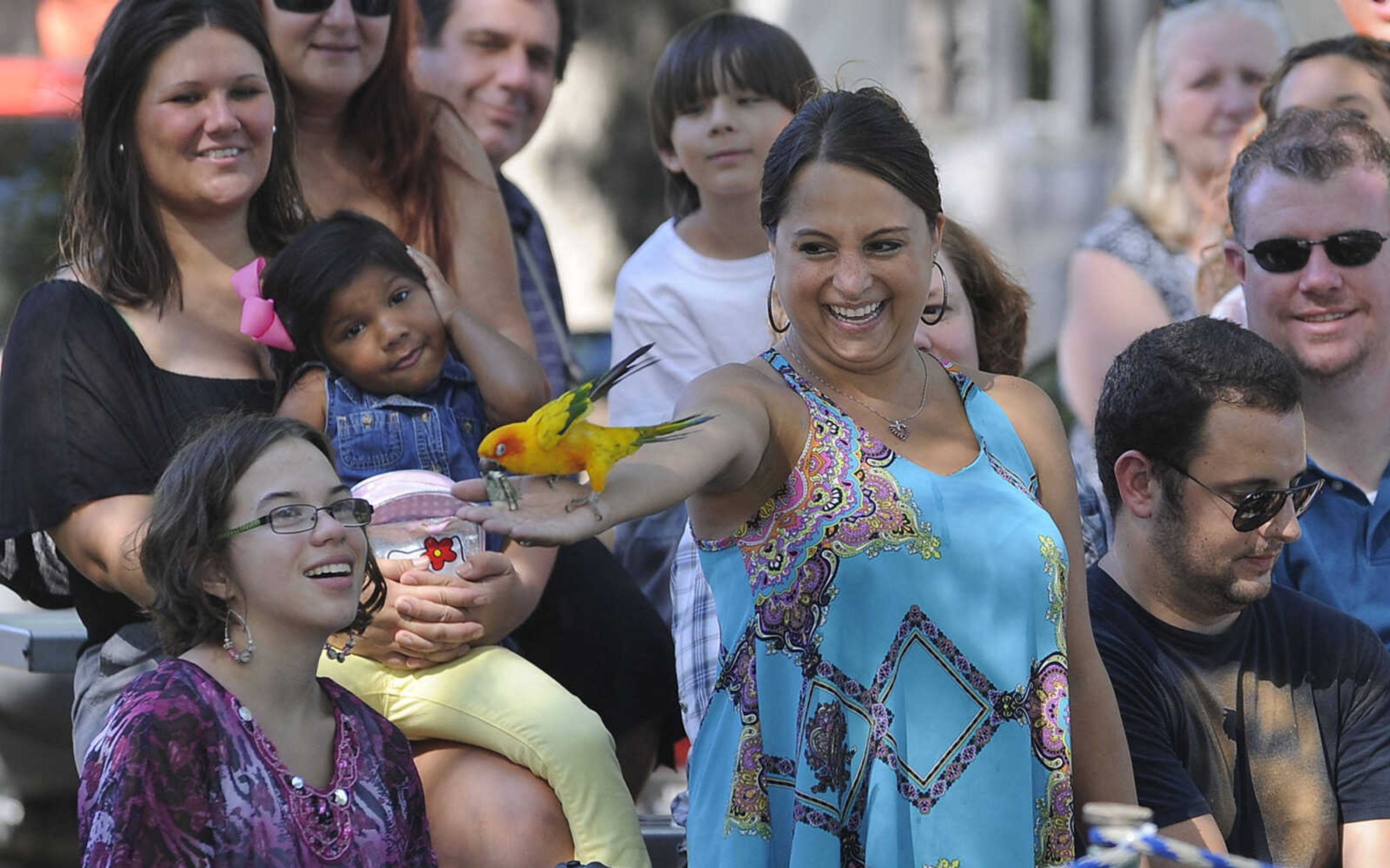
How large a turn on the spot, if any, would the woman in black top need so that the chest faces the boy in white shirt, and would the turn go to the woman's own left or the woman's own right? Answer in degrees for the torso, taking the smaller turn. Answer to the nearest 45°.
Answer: approximately 90° to the woman's own left

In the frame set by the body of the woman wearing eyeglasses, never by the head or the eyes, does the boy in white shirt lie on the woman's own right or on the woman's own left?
on the woman's own left

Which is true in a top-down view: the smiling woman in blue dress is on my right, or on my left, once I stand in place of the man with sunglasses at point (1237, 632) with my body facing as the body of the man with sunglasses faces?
on my right

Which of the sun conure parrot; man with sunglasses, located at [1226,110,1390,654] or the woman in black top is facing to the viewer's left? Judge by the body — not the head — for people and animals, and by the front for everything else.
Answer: the sun conure parrot

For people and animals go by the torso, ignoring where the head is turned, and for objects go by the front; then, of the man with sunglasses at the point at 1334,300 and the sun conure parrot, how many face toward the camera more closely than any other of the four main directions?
1

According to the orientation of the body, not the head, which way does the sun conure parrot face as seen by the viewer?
to the viewer's left

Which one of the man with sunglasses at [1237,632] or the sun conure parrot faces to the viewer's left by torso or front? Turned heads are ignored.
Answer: the sun conure parrot

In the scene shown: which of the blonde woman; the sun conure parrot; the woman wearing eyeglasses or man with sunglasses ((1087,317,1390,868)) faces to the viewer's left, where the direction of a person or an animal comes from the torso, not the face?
the sun conure parrot
